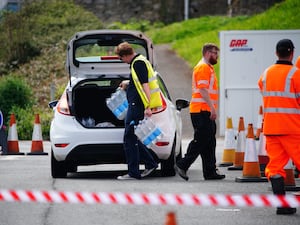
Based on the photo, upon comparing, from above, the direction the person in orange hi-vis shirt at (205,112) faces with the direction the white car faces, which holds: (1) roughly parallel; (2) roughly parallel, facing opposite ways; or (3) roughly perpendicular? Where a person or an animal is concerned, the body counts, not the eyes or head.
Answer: roughly perpendicular

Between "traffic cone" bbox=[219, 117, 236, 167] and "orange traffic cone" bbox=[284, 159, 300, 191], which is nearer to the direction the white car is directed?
the traffic cone

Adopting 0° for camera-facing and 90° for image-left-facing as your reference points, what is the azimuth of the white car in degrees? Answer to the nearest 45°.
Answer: approximately 180°

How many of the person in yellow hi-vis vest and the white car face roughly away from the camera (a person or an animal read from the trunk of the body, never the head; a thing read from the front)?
1
